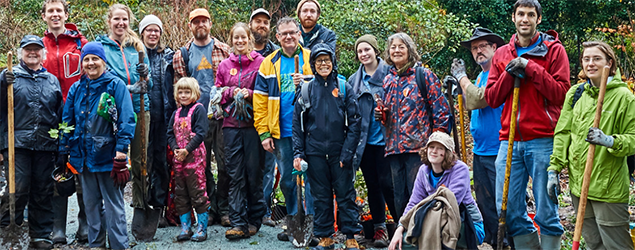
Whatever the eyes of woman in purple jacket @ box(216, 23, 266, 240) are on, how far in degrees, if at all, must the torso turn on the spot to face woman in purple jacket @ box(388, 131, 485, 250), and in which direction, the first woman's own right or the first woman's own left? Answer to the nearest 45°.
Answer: approximately 45° to the first woman's own left

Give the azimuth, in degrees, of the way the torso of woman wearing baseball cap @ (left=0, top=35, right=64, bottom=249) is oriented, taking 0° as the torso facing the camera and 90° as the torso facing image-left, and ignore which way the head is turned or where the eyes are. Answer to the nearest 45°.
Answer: approximately 0°

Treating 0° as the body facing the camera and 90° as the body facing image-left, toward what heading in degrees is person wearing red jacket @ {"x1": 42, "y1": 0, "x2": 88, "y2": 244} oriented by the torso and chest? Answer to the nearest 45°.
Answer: approximately 0°

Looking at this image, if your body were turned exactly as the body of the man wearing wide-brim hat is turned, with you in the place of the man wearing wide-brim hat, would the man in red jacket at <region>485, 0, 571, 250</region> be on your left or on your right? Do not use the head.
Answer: on your left

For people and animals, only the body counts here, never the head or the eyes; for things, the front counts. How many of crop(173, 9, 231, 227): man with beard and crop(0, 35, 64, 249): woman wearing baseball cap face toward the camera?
2

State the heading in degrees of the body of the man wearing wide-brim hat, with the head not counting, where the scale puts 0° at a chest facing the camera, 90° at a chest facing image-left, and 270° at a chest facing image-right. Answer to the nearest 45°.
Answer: approximately 45°

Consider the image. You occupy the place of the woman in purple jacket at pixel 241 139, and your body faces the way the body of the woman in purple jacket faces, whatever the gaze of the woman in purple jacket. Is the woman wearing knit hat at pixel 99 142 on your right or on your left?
on your right
